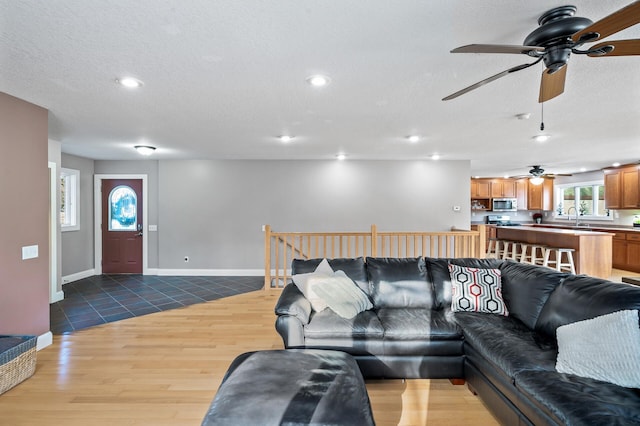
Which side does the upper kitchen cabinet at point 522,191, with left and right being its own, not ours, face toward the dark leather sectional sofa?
front

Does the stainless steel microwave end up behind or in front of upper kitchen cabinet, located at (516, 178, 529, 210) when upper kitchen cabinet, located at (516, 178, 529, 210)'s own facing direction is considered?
in front

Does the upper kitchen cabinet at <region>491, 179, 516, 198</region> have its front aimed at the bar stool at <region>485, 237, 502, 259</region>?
yes

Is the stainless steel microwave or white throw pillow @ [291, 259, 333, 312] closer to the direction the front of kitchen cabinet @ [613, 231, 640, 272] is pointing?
the white throw pillow

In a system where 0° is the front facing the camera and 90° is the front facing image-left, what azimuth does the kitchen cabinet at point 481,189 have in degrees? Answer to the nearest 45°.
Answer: approximately 0°

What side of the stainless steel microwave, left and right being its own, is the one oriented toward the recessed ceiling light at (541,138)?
front

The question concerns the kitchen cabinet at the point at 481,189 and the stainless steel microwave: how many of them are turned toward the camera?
2

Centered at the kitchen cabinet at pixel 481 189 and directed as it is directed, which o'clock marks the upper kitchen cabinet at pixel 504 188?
The upper kitchen cabinet is roughly at 8 o'clock from the kitchen cabinet.

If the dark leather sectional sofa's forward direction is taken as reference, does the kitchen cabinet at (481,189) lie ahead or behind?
behind

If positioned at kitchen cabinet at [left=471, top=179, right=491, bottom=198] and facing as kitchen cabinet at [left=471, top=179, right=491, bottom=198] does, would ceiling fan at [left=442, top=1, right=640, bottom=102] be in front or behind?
in front

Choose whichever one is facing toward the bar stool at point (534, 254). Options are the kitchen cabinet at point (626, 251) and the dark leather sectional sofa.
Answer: the kitchen cabinet
